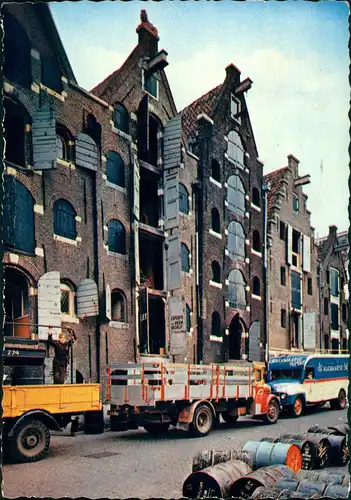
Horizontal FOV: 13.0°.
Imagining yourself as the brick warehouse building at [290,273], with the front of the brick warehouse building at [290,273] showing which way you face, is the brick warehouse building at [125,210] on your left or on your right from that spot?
on your right

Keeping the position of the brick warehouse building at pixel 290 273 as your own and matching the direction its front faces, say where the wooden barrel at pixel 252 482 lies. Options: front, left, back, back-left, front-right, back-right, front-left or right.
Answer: front-right

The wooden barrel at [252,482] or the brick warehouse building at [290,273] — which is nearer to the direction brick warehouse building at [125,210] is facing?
the wooden barrel

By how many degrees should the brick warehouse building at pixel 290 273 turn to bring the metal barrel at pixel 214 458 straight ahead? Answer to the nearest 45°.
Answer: approximately 45° to its right
